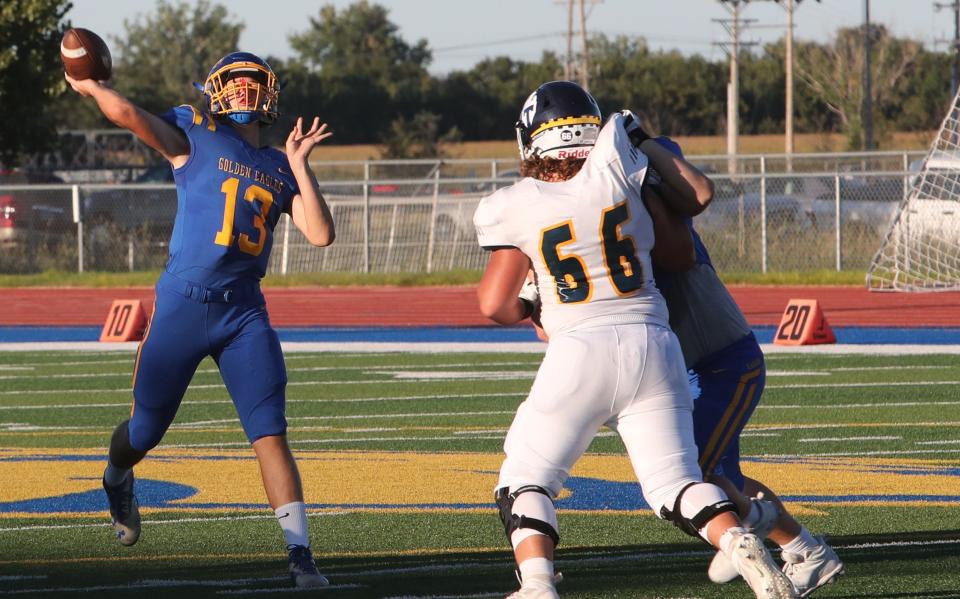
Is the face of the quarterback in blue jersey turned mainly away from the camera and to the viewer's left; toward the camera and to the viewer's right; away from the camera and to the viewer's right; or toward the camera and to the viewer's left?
toward the camera and to the viewer's right

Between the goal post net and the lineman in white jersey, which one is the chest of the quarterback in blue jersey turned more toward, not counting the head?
the lineman in white jersey

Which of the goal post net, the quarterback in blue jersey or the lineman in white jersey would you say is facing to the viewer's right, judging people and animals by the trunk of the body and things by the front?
the goal post net

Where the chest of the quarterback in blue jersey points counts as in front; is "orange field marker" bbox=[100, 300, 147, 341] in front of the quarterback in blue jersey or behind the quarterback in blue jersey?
behind

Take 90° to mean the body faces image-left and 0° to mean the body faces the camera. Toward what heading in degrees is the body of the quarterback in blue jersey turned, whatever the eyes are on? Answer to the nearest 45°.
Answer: approximately 0°

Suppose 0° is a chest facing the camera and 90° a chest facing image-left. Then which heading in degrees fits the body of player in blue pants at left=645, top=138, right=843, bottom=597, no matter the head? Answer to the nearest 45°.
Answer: approximately 90°

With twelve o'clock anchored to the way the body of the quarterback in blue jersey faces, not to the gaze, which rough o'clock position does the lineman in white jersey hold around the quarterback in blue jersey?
The lineman in white jersey is roughly at 11 o'clock from the quarterback in blue jersey.

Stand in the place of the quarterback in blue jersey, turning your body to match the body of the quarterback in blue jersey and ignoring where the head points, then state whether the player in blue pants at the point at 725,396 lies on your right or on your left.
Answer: on your left

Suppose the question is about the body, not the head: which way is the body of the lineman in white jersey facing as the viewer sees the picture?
away from the camera
